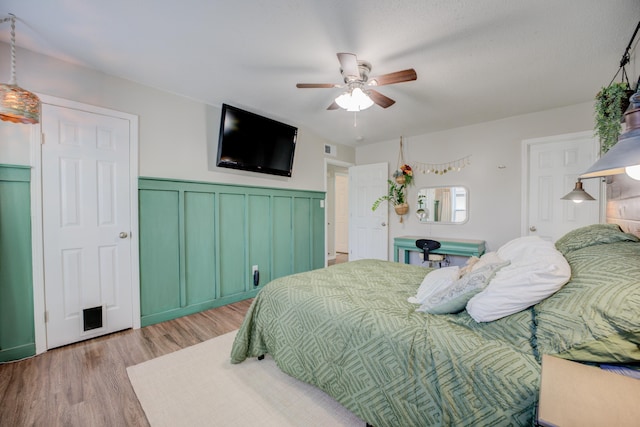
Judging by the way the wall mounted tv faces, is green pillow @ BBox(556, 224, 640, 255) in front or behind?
in front

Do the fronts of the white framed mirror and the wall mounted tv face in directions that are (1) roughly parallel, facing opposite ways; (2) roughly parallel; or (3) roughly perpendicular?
roughly perpendicular

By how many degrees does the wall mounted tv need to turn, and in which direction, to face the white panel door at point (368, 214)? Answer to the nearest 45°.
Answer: approximately 90° to its left

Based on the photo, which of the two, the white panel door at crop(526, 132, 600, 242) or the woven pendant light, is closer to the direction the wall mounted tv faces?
the white panel door

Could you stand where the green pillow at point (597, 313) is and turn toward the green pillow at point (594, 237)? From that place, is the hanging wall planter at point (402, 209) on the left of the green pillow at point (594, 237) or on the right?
left

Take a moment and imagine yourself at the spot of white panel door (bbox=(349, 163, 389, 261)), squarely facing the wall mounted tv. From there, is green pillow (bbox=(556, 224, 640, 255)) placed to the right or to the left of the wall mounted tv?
left

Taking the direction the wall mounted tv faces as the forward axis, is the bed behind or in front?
in front

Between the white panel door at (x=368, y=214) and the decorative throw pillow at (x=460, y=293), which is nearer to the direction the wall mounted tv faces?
the decorative throw pillow

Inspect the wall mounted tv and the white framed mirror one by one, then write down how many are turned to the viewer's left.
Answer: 0

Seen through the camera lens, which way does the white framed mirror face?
facing the viewer

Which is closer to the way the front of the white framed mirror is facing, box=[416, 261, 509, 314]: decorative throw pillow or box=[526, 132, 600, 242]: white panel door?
the decorative throw pillow

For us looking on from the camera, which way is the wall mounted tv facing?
facing the viewer and to the right of the viewer

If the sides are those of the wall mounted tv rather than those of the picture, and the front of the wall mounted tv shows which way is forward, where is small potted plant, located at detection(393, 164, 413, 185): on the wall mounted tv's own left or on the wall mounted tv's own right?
on the wall mounted tv's own left

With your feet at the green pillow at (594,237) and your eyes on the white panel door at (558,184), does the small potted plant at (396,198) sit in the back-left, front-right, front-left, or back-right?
front-left

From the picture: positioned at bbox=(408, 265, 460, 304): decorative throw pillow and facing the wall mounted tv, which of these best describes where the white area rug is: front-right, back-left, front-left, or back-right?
front-left

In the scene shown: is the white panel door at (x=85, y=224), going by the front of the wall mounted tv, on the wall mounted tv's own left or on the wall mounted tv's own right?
on the wall mounted tv's own right

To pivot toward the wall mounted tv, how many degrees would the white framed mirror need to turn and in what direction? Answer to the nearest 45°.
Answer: approximately 45° to its right
